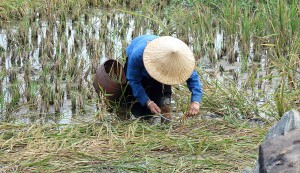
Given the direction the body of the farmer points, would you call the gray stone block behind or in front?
in front

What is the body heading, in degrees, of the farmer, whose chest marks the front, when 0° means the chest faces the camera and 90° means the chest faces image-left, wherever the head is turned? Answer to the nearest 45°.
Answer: approximately 315°
